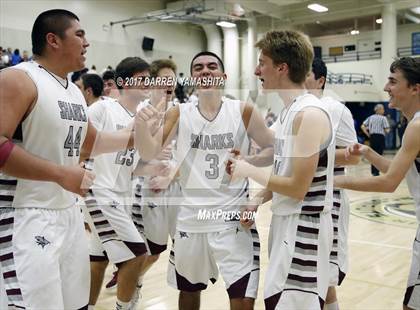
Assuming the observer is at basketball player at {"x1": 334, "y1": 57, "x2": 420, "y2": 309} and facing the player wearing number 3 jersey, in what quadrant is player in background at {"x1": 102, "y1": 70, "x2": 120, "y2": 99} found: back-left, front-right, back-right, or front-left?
front-right

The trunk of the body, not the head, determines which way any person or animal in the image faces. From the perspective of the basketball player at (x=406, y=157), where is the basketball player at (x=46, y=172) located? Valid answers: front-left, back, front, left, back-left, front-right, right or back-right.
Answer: front-left

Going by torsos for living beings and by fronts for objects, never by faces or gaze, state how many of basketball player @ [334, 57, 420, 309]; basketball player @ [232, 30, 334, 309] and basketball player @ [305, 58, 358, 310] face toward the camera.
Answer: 0

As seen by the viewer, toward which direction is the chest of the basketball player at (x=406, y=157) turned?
to the viewer's left

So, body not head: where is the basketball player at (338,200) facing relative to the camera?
to the viewer's left

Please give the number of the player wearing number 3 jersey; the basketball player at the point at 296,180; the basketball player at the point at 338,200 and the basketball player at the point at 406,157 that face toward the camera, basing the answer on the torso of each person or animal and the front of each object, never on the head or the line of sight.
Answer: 1

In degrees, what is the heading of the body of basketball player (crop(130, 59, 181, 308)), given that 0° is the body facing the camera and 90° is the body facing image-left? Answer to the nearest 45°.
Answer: approximately 315°

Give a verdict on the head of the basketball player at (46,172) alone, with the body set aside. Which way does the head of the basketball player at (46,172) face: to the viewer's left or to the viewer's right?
to the viewer's right

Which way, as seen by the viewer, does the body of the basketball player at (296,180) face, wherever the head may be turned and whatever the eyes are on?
to the viewer's left

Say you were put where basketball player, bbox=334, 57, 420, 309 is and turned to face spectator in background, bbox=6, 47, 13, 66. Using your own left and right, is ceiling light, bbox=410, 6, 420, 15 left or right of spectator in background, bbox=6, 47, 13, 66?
right

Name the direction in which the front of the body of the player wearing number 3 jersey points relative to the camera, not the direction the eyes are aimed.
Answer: toward the camera

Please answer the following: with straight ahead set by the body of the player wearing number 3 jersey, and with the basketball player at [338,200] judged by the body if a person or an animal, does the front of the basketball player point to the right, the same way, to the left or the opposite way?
to the right

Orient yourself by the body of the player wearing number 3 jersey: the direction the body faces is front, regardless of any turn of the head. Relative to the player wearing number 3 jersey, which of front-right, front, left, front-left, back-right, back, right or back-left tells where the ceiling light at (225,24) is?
back

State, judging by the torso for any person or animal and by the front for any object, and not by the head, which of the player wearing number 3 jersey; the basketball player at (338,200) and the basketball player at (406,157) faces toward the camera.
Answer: the player wearing number 3 jersey

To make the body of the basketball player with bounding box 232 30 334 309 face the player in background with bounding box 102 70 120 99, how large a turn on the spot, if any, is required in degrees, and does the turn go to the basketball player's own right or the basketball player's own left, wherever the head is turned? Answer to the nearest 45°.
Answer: approximately 45° to the basketball player's own right

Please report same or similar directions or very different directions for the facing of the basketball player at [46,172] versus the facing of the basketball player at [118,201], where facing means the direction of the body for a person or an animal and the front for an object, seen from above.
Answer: same or similar directions

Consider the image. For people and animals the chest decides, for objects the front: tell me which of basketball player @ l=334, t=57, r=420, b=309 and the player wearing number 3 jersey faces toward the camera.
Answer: the player wearing number 3 jersey
